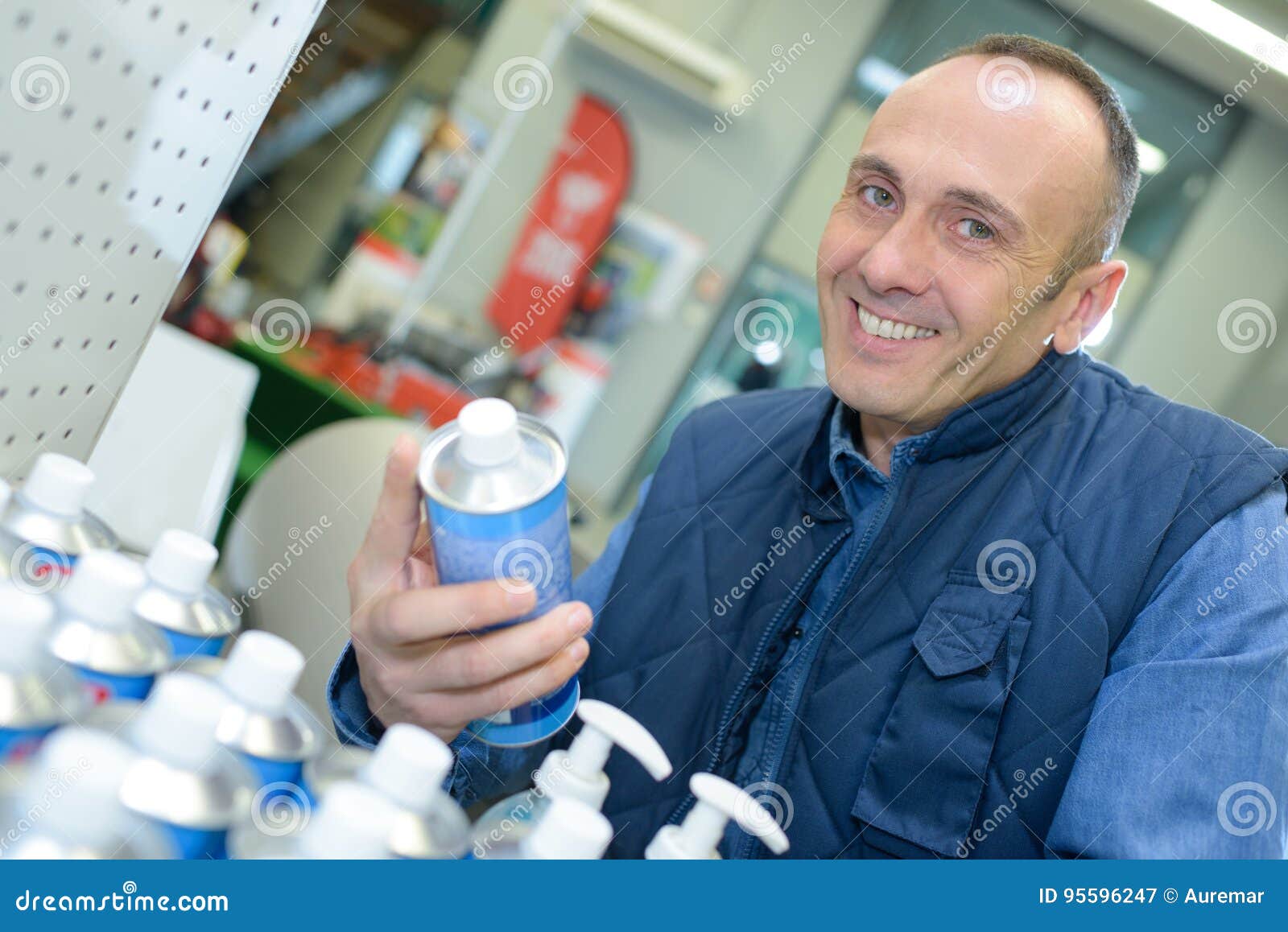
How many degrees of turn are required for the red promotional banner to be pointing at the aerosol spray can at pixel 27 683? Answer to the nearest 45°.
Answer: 0° — it already faces it

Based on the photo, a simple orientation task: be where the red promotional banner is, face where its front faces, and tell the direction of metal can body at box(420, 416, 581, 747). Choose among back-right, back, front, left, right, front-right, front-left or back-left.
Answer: front

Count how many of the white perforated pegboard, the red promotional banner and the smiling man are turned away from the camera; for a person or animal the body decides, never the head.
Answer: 0

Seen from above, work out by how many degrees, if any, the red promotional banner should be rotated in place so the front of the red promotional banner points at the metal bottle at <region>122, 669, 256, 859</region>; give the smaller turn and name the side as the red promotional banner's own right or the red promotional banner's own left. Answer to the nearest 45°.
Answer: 0° — it already faces it

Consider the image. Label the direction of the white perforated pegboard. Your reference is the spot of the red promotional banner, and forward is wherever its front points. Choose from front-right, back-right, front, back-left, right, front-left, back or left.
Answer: front

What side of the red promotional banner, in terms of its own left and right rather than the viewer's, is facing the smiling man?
front

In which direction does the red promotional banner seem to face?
toward the camera

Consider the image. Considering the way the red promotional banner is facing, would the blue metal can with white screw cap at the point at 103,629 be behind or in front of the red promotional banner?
in front

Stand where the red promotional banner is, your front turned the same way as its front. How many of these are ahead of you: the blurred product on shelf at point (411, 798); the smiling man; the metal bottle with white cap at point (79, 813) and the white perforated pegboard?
4

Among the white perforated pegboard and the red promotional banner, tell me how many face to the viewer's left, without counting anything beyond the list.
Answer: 0

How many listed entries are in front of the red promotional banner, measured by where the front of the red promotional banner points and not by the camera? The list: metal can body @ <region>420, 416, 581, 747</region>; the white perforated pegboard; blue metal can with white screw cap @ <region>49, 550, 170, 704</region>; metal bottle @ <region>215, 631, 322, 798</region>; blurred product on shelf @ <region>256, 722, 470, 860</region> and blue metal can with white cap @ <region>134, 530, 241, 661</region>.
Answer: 6

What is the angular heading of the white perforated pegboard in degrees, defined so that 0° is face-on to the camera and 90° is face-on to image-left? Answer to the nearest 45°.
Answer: approximately 315°
